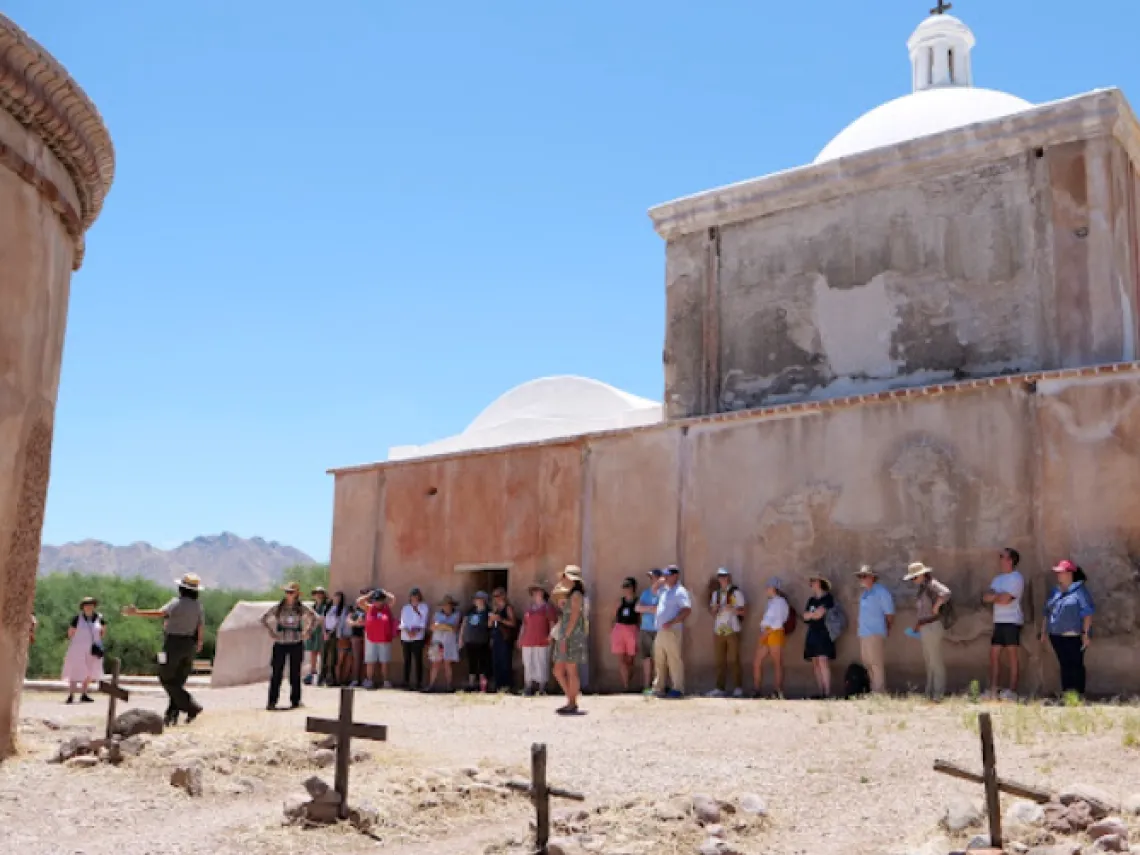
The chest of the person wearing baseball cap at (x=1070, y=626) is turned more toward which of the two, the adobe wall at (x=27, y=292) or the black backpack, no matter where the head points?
the adobe wall

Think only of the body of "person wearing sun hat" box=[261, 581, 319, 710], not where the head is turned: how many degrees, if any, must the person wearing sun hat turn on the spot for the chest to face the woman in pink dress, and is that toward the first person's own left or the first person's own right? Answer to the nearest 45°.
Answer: approximately 135° to the first person's own right

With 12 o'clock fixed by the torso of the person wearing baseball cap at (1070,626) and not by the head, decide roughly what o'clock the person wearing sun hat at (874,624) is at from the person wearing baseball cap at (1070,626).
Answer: the person wearing sun hat at (874,624) is roughly at 2 o'clock from the person wearing baseball cap at (1070,626).

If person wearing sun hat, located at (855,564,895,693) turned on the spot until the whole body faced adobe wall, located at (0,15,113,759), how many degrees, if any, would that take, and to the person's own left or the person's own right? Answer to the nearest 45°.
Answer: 0° — they already face it

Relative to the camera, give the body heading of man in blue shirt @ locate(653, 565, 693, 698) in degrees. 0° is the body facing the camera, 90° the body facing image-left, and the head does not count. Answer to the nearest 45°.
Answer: approximately 45°
